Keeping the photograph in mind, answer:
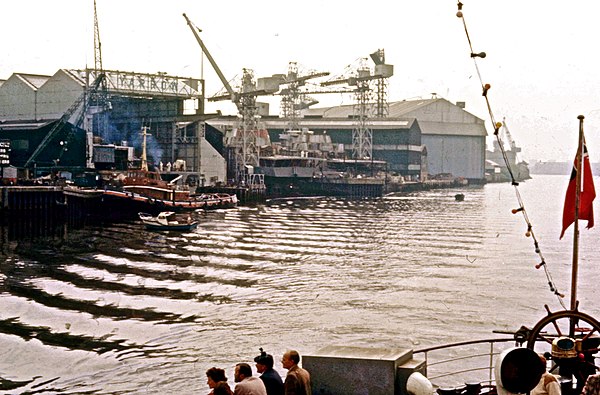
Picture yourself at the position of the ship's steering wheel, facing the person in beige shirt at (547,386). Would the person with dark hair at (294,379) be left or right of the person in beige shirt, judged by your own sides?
right

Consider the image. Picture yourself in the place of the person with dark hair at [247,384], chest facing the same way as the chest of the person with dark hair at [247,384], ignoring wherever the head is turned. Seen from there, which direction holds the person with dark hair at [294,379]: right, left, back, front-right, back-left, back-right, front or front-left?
right

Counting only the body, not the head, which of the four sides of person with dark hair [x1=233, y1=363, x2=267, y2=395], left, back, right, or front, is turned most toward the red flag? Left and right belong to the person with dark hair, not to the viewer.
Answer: right

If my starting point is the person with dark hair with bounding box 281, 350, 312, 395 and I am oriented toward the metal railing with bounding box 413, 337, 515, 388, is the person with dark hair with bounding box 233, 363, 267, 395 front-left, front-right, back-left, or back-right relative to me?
back-left

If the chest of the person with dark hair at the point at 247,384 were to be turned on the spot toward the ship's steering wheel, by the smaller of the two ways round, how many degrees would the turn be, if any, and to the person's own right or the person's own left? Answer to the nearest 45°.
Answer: approximately 135° to the person's own right

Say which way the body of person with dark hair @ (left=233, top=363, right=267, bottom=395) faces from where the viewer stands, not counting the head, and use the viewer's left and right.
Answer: facing away from the viewer and to the left of the viewer

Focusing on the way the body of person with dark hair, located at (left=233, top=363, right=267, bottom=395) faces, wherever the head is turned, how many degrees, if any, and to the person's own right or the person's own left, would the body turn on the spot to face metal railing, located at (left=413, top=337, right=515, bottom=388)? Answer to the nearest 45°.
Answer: approximately 90° to the person's own right
